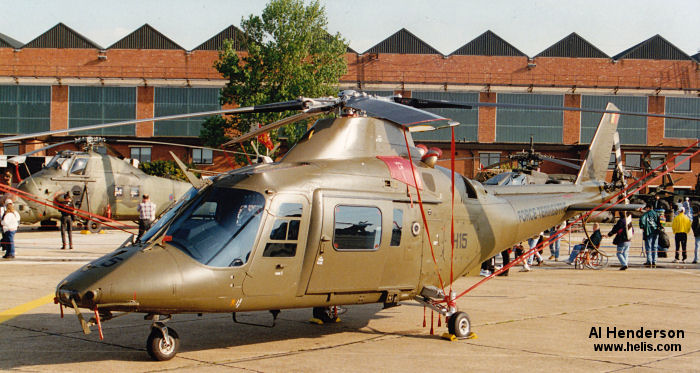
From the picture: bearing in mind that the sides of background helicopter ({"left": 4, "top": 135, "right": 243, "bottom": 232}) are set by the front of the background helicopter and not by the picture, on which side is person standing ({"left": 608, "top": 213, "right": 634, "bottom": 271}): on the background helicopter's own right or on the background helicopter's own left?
on the background helicopter's own left

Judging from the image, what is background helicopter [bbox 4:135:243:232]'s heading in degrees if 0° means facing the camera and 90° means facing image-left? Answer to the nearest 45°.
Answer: approximately 45°

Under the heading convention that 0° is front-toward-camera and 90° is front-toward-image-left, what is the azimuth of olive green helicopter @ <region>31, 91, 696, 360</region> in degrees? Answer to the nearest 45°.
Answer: approximately 45°

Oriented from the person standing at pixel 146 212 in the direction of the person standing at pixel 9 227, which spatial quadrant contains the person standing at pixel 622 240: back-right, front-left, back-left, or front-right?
back-left

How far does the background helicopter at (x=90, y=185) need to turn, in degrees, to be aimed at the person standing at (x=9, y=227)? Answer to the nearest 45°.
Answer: approximately 45° to its left

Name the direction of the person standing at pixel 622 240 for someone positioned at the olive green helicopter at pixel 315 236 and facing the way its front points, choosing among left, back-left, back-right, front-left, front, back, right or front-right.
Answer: back
